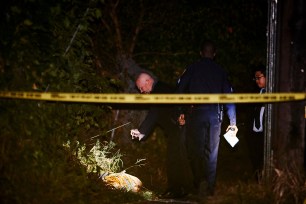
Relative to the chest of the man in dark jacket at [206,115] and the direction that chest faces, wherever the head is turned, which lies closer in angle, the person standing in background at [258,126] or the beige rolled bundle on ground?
the person standing in background

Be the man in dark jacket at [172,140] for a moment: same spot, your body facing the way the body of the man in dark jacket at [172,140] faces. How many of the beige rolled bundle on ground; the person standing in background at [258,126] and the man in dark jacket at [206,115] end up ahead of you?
1

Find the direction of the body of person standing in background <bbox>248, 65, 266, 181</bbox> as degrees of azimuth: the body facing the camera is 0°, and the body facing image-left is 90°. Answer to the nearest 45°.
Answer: approximately 45°

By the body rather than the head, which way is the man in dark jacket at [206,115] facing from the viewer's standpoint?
away from the camera

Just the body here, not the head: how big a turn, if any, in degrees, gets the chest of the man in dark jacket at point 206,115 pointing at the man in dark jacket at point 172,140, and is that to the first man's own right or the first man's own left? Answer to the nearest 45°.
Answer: approximately 45° to the first man's own left

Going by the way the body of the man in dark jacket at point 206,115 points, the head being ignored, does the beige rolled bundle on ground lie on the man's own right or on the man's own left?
on the man's own left

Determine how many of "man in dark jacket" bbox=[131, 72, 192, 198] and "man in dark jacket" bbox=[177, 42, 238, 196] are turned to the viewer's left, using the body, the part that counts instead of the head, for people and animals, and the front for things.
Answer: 1

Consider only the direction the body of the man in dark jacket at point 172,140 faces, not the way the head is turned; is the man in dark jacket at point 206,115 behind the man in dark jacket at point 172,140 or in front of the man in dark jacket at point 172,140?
behind

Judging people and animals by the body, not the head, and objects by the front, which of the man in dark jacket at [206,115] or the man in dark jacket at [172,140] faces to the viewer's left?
the man in dark jacket at [172,140]

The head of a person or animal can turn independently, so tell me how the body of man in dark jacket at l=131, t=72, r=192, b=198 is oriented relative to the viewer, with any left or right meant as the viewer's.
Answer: facing to the left of the viewer

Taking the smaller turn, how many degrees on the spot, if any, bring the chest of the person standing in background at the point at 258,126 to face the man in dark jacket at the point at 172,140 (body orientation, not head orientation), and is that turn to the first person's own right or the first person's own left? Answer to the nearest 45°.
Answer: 0° — they already face them

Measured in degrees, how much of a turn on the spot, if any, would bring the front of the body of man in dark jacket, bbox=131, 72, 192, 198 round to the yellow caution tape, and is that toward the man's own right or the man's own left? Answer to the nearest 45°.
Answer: approximately 90° to the man's own left

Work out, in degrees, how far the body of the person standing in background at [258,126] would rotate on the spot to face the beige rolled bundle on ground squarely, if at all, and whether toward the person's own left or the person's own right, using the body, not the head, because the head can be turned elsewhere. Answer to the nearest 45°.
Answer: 0° — they already face it

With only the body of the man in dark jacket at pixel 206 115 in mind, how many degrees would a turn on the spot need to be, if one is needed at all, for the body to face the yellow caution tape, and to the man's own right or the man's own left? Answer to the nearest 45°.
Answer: approximately 180°
